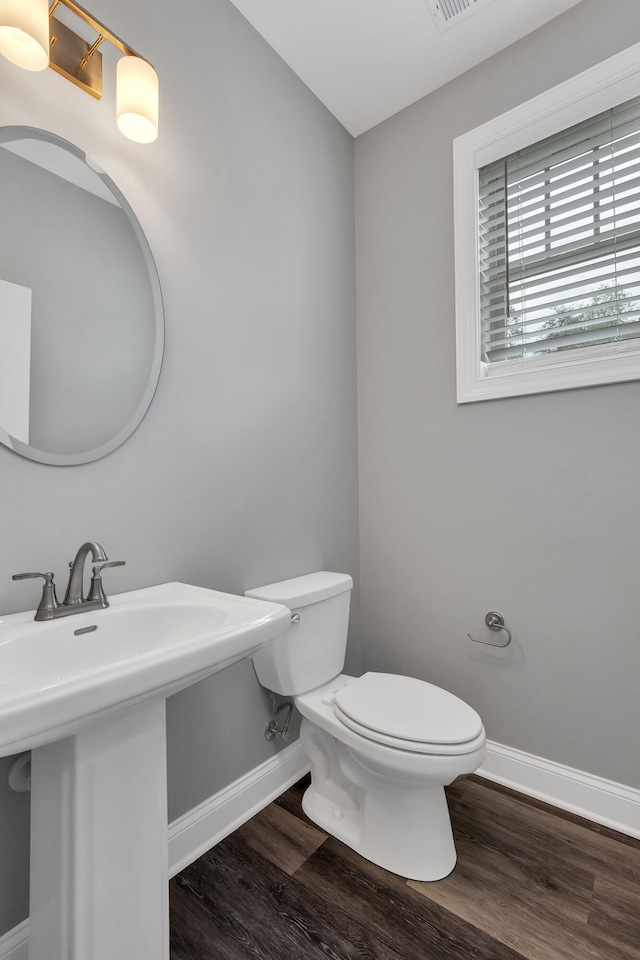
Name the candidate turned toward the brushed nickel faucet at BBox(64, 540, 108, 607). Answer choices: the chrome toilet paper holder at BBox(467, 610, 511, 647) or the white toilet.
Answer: the chrome toilet paper holder

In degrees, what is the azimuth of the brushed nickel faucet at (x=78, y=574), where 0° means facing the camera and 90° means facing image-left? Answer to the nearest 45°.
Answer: approximately 315°

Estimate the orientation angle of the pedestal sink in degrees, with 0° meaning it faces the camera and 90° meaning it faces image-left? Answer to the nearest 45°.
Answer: approximately 315°

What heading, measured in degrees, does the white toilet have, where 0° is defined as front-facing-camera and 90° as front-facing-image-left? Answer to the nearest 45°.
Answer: approximately 315°

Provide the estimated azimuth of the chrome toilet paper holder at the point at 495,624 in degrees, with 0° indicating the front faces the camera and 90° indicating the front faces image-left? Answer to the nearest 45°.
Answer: approximately 45°

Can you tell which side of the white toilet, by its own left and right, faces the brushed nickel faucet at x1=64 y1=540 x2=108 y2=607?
right
